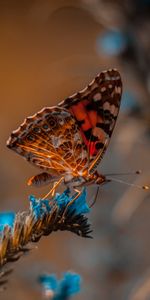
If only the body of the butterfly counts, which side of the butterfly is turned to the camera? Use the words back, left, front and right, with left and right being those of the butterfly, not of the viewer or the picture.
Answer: right

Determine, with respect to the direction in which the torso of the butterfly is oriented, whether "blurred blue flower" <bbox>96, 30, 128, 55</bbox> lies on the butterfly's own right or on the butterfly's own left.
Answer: on the butterfly's own left

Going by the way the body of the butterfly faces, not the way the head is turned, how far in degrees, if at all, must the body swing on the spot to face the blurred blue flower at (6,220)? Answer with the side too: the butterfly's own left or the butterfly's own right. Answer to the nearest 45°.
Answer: approximately 135° to the butterfly's own right
